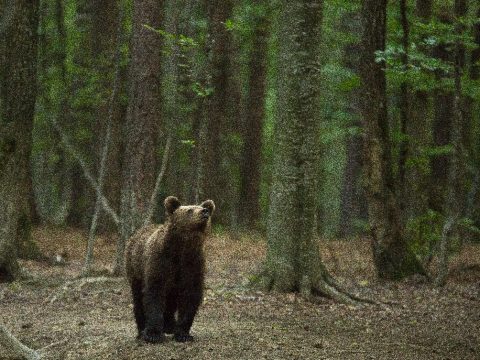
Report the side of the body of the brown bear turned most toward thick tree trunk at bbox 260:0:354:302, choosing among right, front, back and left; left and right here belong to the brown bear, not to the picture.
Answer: left

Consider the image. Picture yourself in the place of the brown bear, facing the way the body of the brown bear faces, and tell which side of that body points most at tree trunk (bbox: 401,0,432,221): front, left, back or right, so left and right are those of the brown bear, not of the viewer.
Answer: left

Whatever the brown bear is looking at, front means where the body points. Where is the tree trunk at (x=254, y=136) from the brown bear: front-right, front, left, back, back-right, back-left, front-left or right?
back-left

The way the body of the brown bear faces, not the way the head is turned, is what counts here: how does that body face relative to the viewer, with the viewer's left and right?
facing the viewer and to the right of the viewer

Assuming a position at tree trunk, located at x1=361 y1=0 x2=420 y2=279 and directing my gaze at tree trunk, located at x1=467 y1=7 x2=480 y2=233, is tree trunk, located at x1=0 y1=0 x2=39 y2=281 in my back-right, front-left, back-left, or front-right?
back-left

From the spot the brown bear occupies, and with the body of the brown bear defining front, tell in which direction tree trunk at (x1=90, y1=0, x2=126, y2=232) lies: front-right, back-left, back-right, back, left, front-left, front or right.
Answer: back-left

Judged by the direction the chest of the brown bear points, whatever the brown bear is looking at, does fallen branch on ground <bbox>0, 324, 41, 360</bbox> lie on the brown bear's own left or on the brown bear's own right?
on the brown bear's own right

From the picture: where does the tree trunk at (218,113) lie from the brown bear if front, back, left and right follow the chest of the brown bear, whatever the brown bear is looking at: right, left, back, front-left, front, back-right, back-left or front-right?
back-left
